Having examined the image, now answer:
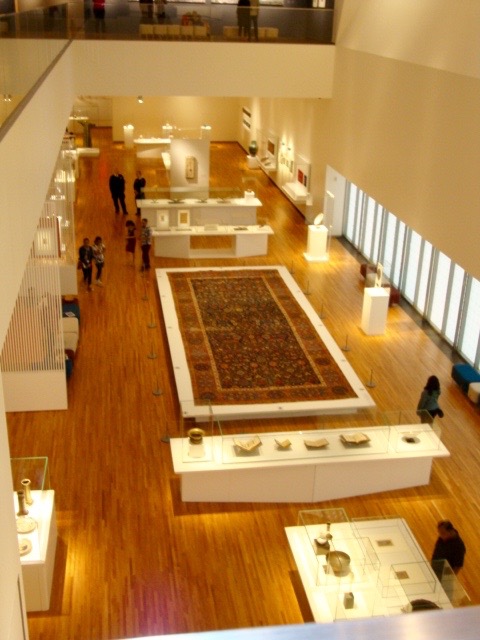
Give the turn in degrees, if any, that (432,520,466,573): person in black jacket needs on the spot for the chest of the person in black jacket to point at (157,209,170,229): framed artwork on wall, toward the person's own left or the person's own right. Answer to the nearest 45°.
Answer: approximately 45° to the person's own right

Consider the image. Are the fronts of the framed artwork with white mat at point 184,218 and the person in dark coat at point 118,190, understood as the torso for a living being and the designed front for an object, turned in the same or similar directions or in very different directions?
same or similar directions

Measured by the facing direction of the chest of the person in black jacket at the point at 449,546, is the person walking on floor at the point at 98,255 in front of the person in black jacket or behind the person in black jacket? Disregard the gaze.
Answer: in front

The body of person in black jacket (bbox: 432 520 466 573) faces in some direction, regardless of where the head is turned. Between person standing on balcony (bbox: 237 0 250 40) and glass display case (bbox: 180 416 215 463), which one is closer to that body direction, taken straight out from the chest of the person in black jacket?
the glass display case

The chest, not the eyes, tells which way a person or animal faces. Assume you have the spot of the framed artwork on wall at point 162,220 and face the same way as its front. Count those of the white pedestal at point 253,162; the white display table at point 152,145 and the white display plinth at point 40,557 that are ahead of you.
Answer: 1

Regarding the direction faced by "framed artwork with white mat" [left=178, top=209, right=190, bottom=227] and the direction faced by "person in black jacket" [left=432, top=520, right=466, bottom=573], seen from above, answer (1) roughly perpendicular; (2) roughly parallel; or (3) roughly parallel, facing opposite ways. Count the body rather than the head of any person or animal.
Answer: roughly perpendicular

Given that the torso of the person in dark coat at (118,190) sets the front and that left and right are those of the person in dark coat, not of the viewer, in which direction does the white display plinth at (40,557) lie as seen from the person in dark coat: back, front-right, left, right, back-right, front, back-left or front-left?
front

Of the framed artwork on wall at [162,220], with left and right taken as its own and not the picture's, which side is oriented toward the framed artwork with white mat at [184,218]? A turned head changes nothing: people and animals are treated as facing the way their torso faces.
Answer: left

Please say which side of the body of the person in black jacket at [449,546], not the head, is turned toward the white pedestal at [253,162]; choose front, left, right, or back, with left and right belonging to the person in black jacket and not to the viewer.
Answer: right

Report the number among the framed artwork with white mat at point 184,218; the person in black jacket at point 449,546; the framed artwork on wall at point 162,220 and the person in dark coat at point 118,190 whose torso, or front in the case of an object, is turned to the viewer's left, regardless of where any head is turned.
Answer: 1

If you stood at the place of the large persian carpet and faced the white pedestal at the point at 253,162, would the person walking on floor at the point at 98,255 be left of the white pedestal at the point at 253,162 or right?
left

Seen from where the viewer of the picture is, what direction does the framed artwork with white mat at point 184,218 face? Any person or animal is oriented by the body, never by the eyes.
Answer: facing the viewer

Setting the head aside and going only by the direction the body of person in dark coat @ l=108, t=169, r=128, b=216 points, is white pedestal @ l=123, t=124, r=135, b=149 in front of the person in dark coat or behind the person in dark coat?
behind

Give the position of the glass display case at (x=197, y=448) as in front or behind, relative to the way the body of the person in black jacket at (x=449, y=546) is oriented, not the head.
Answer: in front

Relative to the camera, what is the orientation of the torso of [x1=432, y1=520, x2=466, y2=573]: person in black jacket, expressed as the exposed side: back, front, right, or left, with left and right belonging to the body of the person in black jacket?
left

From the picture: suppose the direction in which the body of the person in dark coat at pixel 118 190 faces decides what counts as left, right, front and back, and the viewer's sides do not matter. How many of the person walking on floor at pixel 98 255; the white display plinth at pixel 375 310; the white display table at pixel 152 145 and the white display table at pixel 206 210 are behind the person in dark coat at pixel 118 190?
1

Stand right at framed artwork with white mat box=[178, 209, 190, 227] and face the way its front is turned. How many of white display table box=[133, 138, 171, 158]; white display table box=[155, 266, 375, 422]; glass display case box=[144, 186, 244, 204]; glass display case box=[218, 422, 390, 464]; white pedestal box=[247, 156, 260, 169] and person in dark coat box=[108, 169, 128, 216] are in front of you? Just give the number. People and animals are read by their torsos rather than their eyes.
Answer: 2

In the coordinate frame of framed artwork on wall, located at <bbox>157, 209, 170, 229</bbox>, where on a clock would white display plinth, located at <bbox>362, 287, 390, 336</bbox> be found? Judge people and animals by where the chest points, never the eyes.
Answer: The white display plinth is roughly at 11 o'clock from the framed artwork on wall.

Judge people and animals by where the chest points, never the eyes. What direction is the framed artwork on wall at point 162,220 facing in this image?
toward the camera

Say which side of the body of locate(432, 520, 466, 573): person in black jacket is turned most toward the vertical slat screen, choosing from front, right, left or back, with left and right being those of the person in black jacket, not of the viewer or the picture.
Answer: front
